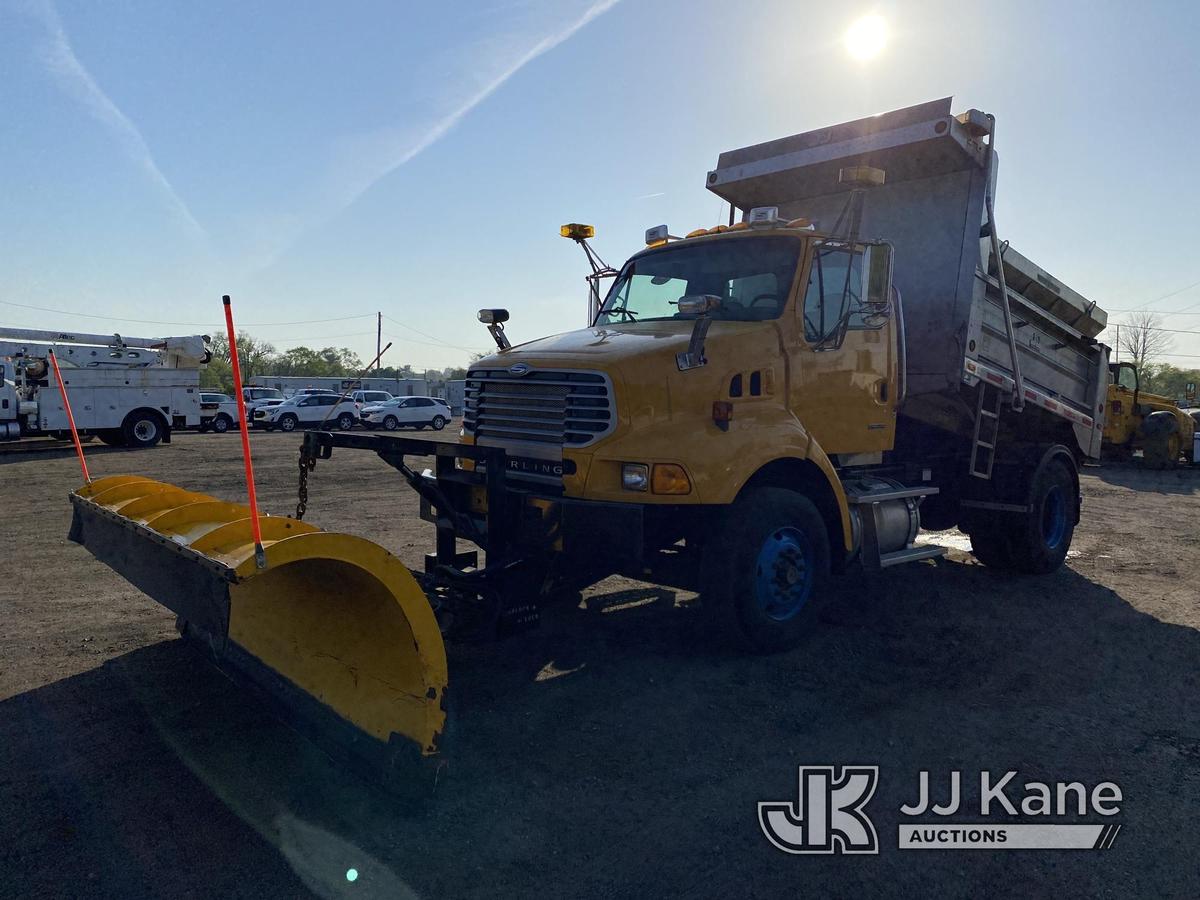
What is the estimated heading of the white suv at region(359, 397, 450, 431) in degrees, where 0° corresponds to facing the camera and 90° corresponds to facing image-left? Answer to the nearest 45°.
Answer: approximately 45°

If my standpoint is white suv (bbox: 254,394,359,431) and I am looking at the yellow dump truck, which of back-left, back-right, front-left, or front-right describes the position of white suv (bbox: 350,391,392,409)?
back-left

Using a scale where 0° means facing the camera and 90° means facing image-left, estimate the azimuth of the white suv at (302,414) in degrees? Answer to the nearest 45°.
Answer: approximately 45°

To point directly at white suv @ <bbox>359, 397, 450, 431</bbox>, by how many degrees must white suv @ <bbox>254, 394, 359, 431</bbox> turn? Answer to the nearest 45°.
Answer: approximately 135° to its left

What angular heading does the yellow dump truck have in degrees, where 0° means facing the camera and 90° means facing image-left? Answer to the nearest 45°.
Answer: approximately 45°

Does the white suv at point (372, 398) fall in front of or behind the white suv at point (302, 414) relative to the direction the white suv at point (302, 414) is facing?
behind

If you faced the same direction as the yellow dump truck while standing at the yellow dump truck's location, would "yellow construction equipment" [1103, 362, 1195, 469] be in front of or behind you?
behind
